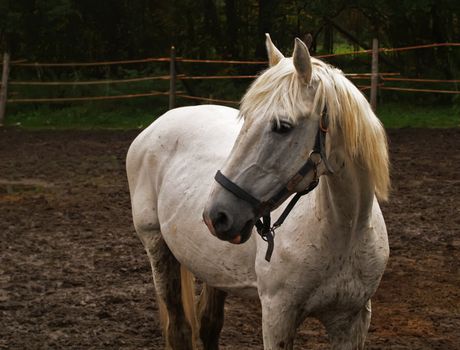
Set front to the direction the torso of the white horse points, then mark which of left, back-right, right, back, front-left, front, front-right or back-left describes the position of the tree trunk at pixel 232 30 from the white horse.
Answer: back-left

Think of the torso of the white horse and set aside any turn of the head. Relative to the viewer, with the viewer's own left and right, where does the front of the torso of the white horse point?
facing the viewer and to the right of the viewer

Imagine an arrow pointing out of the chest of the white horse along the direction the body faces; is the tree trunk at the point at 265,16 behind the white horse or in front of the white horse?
behind
